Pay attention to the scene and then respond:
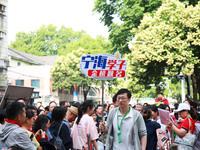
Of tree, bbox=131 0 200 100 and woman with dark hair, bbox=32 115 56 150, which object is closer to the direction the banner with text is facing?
the woman with dark hair

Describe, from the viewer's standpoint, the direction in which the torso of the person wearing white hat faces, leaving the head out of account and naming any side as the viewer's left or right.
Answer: facing to the left of the viewer

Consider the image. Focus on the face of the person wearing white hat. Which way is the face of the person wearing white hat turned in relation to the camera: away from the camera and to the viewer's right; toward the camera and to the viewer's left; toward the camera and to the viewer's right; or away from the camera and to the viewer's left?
toward the camera and to the viewer's left

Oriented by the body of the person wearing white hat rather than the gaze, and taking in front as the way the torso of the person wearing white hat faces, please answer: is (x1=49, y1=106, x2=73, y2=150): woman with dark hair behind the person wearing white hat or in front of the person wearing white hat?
in front

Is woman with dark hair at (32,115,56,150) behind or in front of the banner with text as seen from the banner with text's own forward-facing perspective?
in front

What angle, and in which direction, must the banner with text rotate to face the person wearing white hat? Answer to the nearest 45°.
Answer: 0° — it already faces them
